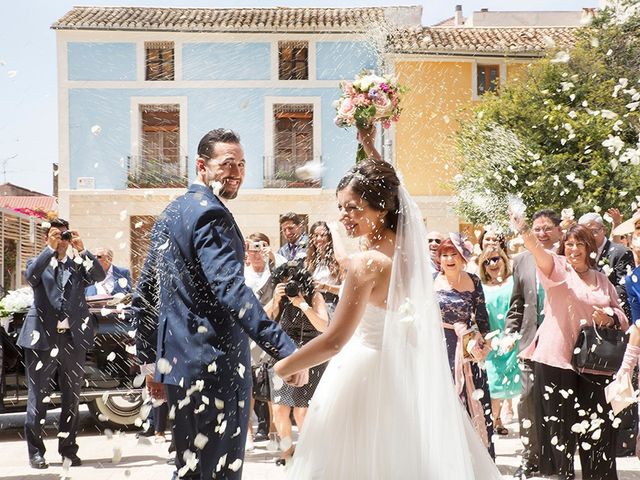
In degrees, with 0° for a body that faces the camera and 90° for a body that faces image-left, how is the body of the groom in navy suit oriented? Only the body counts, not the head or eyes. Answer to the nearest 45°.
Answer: approximately 225°

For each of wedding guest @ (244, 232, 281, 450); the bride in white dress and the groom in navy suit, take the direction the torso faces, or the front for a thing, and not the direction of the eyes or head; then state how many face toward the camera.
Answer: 1

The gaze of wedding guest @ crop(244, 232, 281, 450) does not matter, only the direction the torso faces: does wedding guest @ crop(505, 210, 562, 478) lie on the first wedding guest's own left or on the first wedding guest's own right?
on the first wedding guest's own left

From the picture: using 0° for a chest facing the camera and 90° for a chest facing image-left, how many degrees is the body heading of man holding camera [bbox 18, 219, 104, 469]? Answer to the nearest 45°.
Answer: approximately 0°

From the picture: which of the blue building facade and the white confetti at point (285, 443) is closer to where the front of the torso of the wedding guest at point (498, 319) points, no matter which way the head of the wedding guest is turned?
the white confetti

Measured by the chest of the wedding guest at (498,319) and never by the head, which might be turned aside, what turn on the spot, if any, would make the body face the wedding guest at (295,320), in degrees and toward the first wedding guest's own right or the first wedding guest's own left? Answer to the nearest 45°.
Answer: approximately 45° to the first wedding guest's own right

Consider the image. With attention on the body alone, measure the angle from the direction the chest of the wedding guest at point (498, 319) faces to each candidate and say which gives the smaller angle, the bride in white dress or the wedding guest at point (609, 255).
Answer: the bride in white dress
